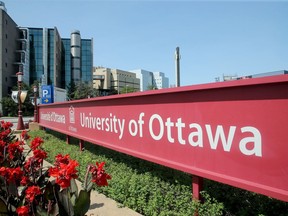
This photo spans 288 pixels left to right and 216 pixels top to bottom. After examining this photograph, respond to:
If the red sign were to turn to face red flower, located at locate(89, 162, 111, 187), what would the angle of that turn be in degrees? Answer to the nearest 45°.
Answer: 0° — it already faces it

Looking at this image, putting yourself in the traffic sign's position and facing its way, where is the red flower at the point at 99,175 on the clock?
The red flower is roughly at 12 o'clock from the traffic sign.

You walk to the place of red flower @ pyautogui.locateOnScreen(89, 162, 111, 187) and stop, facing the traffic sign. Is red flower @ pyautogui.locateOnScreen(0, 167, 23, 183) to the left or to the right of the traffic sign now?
left

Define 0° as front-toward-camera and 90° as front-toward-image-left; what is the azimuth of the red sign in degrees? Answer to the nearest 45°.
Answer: approximately 45°

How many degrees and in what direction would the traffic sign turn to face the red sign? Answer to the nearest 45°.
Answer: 0° — it already faces it

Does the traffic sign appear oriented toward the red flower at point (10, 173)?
yes
